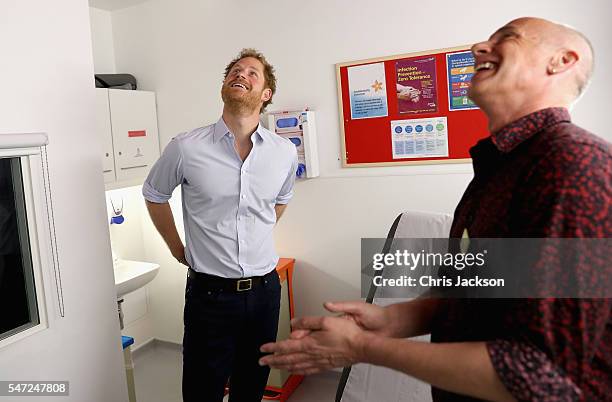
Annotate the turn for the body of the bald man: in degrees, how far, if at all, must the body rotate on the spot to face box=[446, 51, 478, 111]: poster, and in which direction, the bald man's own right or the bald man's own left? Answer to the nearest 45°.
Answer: approximately 90° to the bald man's own right

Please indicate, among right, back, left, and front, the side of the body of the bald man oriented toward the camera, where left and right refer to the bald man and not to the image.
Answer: left

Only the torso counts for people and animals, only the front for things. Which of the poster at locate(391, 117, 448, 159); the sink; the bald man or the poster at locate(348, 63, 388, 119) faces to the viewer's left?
the bald man

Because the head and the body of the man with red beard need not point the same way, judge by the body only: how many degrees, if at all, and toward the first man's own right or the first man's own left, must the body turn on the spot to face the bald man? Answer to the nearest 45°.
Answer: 0° — they already face them

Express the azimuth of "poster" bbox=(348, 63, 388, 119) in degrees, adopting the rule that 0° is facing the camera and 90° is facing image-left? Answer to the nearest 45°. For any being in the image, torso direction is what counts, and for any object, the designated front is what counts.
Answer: approximately 0°

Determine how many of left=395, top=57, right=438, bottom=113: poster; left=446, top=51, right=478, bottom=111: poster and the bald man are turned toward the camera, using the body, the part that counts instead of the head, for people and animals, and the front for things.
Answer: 2

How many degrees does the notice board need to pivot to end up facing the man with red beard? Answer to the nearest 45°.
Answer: approximately 45° to its right

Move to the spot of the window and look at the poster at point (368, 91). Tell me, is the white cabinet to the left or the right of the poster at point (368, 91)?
left

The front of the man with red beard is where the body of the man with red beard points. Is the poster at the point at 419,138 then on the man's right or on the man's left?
on the man's left
